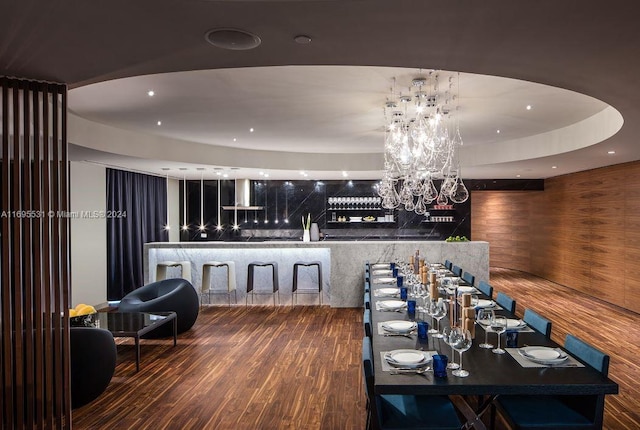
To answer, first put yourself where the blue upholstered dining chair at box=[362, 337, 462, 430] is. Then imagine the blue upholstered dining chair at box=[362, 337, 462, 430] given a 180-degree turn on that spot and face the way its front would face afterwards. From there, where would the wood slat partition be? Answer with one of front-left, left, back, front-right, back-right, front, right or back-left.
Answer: front

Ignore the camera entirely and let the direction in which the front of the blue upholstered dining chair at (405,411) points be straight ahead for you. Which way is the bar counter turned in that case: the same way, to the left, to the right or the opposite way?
to the right

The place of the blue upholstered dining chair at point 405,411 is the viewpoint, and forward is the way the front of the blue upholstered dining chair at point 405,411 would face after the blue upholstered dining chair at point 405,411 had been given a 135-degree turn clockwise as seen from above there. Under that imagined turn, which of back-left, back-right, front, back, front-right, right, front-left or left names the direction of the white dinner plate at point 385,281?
back-right

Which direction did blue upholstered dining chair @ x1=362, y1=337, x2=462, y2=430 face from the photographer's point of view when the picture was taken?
facing to the right of the viewer

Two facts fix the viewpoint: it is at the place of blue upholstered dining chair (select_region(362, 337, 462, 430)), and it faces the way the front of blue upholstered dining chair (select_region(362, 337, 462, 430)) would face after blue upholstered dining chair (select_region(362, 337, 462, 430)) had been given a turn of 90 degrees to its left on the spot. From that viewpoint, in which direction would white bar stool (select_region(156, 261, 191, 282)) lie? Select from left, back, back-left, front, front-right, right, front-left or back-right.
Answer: front-left

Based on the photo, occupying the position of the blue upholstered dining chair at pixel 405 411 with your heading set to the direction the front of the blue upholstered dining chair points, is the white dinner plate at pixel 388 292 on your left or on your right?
on your left

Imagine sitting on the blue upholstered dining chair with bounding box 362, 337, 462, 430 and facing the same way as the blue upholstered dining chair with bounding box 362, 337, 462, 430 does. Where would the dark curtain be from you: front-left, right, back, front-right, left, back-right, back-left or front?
back-left

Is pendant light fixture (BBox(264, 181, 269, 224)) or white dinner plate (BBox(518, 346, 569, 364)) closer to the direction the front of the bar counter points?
the white dinner plate

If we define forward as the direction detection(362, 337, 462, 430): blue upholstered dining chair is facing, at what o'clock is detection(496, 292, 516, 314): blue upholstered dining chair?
detection(496, 292, 516, 314): blue upholstered dining chair is roughly at 10 o'clock from detection(362, 337, 462, 430): blue upholstered dining chair.

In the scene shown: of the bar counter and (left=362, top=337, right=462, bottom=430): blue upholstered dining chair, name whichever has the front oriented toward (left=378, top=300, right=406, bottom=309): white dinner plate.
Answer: the bar counter

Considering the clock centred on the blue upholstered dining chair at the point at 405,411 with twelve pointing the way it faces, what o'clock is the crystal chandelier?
The crystal chandelier is roughly at 9 o'clock from the blue upholstered dining chair.

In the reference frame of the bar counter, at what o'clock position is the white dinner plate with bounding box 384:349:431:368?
The white dinner plate is roughly at 12 o'clock from the bar counter.

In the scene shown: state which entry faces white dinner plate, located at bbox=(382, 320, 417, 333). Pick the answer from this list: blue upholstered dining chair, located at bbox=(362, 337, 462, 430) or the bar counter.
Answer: the bar counter

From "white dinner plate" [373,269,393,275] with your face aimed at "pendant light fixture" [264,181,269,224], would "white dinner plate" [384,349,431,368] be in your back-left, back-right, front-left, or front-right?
back-left

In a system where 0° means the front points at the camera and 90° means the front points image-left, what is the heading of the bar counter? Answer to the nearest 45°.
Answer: approximately 0°

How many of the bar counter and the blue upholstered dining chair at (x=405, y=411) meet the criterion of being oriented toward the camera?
1

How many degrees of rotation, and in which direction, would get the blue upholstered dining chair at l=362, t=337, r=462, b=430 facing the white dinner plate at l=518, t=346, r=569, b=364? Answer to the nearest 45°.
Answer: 0° — it already faces it

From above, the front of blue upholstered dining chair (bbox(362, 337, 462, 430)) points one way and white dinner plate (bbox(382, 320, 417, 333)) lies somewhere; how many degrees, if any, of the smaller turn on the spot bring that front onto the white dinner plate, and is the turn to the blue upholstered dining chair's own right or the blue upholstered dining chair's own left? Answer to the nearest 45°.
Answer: approximately 90° to the blue upholstered dining chair's own left
